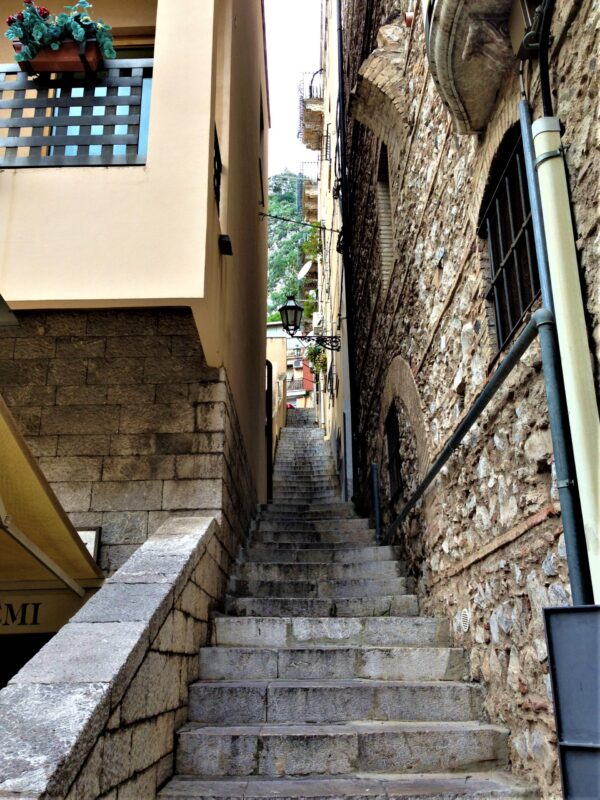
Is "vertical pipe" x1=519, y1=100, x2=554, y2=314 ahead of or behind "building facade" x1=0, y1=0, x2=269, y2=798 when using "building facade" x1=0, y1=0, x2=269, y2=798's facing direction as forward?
ahead

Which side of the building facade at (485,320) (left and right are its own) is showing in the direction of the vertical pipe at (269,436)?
right

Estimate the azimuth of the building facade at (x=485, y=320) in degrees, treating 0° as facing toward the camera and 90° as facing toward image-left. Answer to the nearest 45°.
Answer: approximately 90°

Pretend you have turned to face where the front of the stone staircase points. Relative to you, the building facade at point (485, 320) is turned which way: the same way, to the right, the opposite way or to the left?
to the right

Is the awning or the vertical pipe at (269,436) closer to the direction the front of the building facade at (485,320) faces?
the awning

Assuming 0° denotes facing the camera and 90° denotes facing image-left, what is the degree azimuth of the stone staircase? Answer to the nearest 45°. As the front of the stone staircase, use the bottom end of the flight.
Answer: approximately 0°

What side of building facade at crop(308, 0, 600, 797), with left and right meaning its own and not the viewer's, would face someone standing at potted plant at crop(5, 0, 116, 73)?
front
